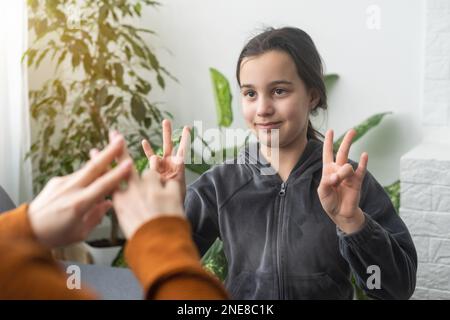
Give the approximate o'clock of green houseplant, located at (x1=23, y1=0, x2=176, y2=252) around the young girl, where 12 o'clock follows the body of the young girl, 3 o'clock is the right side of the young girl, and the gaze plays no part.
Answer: The green houseplant is roughly at 5 o'clock from the young girl.

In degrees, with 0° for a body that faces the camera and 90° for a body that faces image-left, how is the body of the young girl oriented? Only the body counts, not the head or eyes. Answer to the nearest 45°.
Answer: approximately 0°

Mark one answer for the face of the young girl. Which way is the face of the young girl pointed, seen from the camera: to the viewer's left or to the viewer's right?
to the viewer's left
